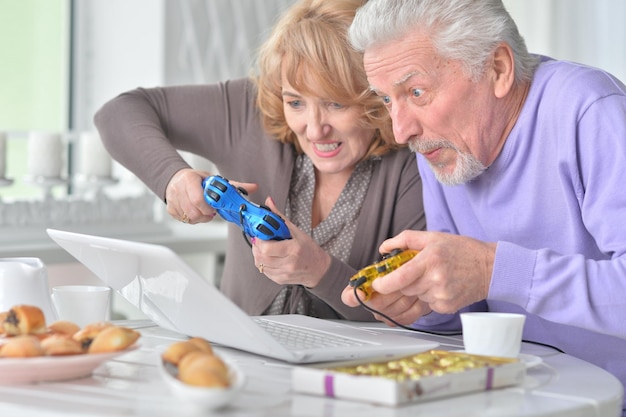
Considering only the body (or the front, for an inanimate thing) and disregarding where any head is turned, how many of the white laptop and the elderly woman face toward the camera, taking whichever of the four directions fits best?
1

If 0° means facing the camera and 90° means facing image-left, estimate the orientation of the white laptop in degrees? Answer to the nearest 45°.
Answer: approximately 225°

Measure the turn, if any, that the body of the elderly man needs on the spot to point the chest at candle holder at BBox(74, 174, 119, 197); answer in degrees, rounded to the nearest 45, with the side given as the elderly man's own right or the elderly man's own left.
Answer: approximately 90° to the elderly man's own right

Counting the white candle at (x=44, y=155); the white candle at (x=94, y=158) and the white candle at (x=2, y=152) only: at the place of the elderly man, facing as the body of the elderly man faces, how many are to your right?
3

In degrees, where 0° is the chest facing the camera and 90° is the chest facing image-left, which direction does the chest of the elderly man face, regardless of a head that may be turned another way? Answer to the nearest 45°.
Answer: approximately 45°

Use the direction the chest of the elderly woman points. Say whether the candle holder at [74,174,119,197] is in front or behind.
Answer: behind

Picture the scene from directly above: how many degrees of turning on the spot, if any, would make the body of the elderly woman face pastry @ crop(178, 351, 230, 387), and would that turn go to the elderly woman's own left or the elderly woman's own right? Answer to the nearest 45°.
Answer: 0° — they already face it

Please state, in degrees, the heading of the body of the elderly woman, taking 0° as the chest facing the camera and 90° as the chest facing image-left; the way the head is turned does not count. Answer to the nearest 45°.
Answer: approximately 0°

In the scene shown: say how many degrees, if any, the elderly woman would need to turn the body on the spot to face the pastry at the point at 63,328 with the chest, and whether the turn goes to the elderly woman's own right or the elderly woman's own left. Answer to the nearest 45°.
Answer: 0° — they already face it

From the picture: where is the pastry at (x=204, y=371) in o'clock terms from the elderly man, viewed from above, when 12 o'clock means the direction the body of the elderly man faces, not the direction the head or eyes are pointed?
The pastry is roughly at 11 o'clock from the elderly man.

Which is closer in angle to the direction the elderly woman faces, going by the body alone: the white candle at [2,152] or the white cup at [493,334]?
the white cup

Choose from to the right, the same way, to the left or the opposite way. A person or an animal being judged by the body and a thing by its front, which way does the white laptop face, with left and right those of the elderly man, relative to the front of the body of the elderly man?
the opposite way

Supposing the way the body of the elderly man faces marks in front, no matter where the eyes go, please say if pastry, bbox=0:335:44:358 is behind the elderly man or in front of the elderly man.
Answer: in front
